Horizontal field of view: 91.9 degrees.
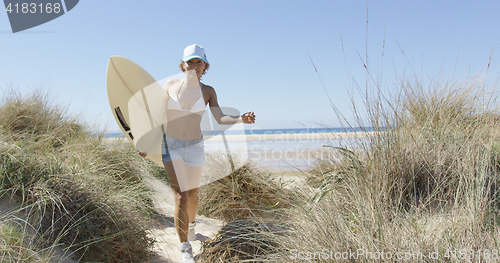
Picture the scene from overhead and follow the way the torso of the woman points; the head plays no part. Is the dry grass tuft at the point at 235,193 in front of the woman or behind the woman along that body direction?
behind

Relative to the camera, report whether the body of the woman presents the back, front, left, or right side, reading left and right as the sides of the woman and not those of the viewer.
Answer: front

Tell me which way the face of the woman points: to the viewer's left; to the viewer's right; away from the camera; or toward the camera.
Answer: toward the camera
